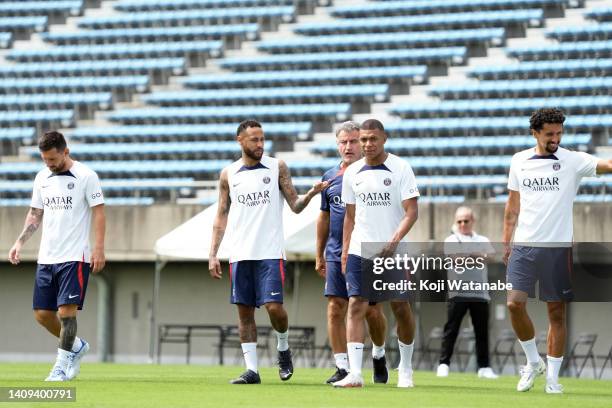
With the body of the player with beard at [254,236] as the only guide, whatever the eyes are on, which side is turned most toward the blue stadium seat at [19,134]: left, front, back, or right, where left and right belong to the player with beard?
back

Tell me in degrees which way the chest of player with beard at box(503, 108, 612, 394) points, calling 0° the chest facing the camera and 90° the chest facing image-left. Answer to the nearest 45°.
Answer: approximately 0°

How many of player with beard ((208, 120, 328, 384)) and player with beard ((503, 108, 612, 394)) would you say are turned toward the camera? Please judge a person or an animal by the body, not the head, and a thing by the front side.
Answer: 2

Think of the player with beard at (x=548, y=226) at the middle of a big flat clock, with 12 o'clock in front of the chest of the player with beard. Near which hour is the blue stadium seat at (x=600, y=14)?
The blue stadium seat is roughly at 6 o'clock from the player with beard.

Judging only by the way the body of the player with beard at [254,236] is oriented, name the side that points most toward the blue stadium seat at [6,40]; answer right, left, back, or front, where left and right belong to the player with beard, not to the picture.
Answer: back

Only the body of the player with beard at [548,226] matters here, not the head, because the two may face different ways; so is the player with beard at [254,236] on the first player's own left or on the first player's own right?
on the first player's own right
